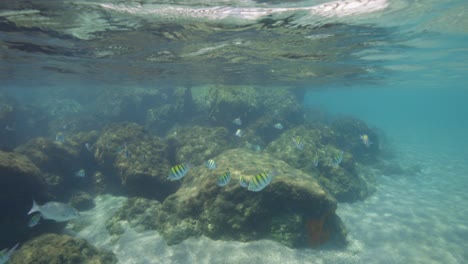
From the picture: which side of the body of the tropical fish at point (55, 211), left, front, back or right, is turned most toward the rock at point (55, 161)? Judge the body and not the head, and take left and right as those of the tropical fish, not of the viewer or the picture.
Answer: left

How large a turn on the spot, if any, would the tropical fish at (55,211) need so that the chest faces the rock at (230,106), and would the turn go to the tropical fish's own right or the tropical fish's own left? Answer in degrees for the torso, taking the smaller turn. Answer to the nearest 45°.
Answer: approximately 45° to the tropical fish's own left

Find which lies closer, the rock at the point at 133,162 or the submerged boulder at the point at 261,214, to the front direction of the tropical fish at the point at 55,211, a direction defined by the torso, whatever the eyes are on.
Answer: the submerged boulder

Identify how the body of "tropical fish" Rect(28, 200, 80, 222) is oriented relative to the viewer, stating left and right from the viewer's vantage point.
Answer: facing to the right of the viewer

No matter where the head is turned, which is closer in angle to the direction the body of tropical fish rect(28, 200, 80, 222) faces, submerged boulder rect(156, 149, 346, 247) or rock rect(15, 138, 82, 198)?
the submerged boulder

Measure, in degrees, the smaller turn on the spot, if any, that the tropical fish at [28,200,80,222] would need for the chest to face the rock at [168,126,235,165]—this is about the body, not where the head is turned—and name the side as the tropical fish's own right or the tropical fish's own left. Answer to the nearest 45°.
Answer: approximately 45° to the tropical fish's own left

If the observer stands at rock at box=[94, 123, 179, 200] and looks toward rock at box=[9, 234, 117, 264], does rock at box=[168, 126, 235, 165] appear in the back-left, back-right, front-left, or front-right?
back-left
